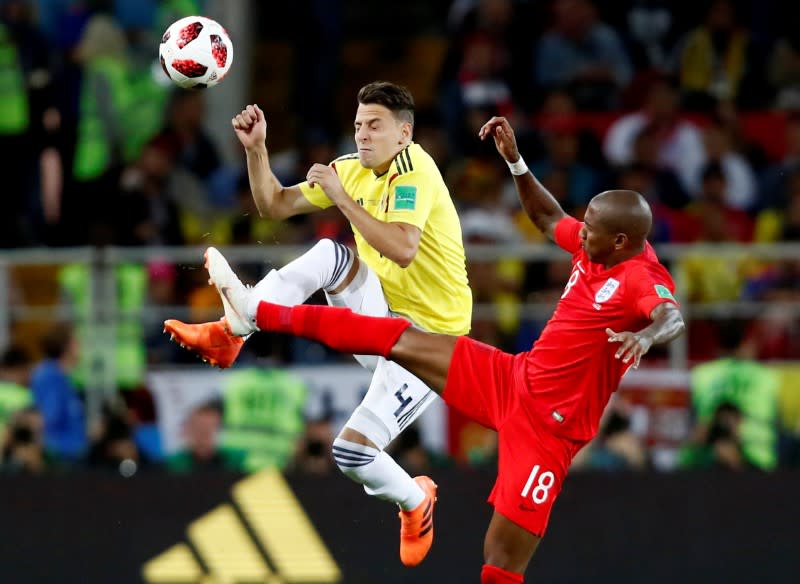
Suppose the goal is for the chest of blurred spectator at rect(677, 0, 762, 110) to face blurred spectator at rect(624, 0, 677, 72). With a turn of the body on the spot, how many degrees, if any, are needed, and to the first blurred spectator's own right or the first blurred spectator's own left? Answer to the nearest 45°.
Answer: approximately 90° to the first blurred spectator's own right

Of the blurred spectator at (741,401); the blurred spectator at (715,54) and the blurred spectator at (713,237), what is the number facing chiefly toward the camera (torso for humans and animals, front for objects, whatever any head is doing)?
2

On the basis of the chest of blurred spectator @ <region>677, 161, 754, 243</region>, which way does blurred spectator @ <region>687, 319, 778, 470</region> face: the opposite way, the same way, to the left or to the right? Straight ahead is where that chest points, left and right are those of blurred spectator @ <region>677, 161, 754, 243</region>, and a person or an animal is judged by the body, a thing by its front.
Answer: the opposite way

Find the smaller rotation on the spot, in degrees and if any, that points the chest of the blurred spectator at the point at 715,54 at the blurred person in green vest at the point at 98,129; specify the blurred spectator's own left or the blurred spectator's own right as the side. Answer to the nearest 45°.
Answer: approximately 45° to the blurred spectator's own right

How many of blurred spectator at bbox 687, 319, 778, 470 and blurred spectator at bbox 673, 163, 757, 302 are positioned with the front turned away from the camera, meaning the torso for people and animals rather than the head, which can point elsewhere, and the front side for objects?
1

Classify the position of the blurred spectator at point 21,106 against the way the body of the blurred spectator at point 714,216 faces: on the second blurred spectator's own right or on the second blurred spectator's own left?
on the second blurred spectator's own right

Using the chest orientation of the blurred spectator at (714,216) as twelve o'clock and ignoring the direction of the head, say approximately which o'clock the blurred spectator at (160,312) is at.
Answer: the blurred spectator at (160,312) is roughly at 2 o'clock from the blurred spectator at (714,216).

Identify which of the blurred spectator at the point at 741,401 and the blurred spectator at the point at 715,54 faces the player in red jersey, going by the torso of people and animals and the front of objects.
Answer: the blurred spectator at the point at 715,54
